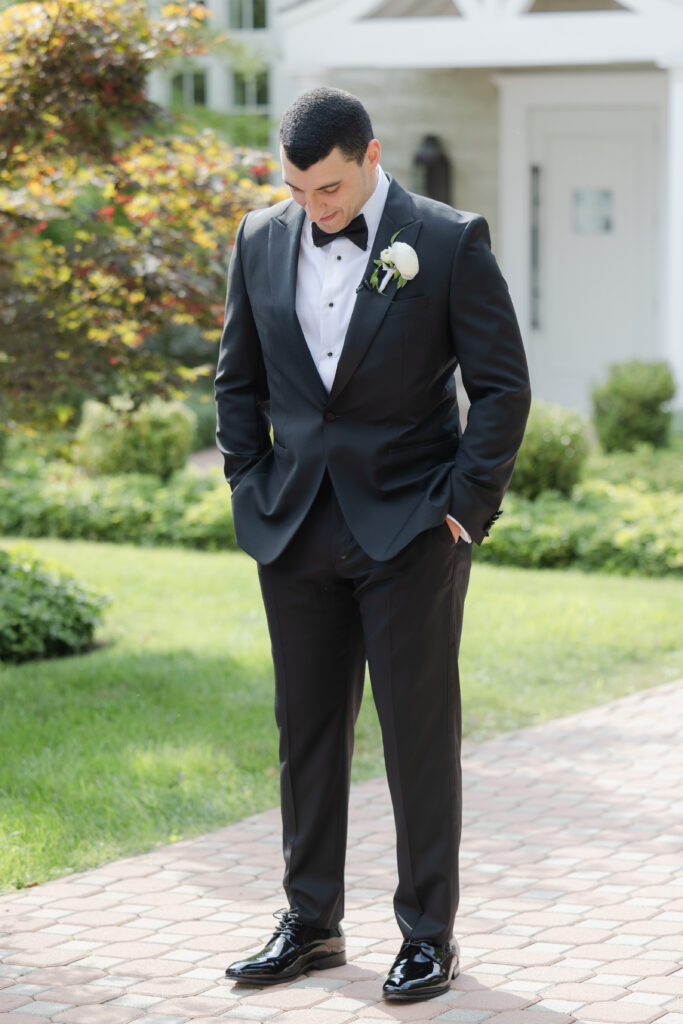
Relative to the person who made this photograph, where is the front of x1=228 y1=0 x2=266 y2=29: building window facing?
facing the viewer

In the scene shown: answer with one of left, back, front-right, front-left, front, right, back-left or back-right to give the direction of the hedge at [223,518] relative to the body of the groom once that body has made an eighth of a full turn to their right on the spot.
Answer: right

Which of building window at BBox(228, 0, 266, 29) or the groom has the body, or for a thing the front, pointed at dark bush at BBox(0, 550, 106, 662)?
the building window

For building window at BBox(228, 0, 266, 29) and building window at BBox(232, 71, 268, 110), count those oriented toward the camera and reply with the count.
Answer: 2

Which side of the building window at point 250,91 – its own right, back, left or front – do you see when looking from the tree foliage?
front

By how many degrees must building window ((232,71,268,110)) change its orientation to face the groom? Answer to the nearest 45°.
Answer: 0° — it already faces them

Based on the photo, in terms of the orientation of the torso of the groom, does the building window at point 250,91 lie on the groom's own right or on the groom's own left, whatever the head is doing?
on the groom's own right

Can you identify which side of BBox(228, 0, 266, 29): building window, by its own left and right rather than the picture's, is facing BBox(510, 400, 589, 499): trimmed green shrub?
front

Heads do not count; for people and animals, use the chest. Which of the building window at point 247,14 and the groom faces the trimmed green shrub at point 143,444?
the building window

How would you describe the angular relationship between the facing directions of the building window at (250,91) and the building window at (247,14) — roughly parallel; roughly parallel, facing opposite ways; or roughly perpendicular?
roughly parallel

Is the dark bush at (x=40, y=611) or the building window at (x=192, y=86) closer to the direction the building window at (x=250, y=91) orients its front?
the dark bush

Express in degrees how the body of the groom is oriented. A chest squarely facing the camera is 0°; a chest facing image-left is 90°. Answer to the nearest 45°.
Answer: approximately 45°

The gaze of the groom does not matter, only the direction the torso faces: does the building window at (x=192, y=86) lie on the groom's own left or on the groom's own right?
on the groom's own right

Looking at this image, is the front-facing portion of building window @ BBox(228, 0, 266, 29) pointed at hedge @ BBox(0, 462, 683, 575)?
yes

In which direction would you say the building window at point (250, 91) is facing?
toward the camera

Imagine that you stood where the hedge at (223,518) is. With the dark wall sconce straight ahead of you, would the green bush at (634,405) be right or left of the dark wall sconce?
right
